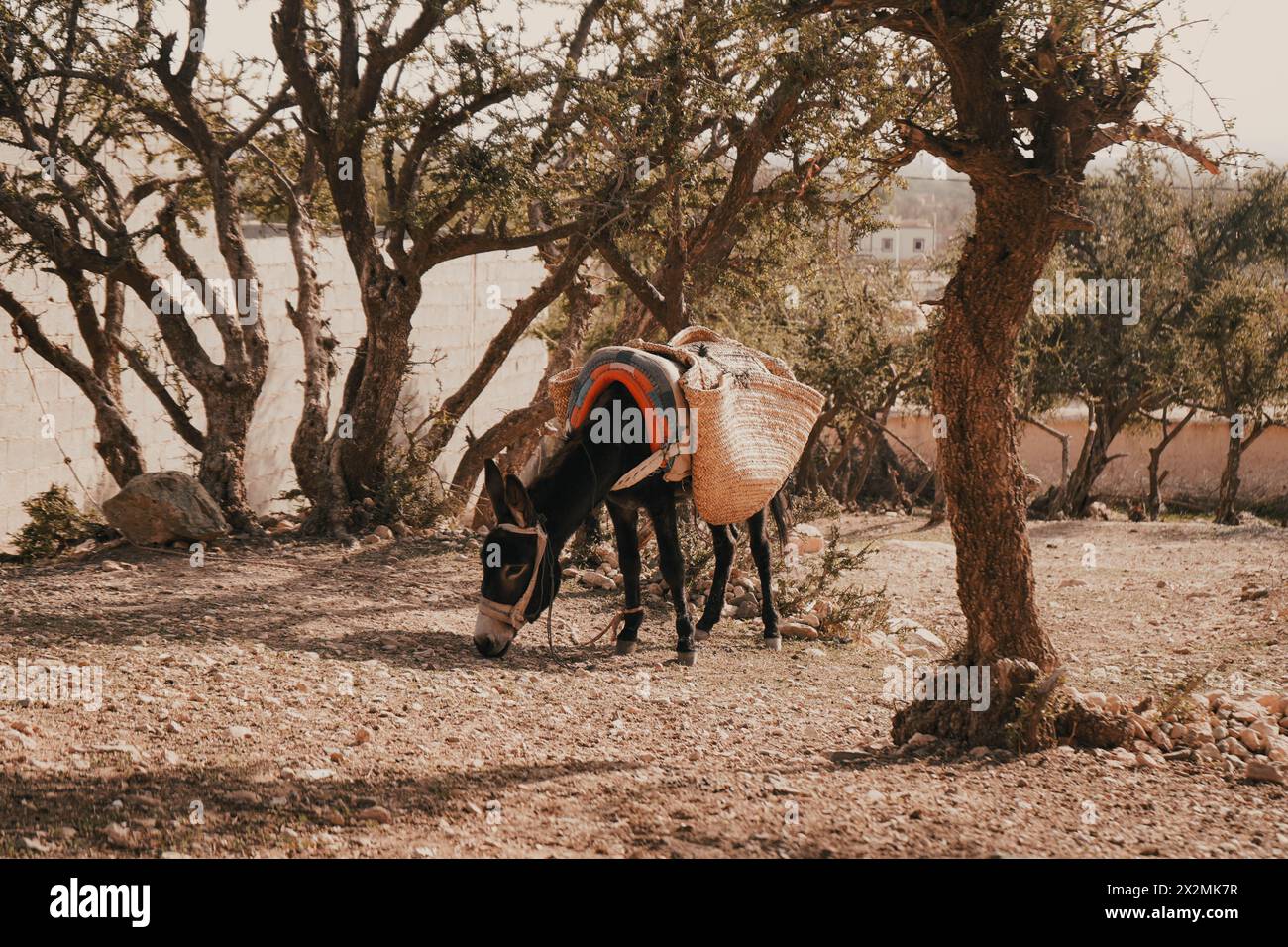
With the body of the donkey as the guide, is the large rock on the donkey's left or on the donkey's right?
on the donkey's right

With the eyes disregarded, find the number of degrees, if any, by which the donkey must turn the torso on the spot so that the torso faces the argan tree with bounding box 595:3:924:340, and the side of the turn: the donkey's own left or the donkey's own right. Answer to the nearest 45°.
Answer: approximately 135° to the donkey's own right

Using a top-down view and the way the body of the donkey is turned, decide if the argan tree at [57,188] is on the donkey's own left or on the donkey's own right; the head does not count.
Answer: on the donkey's own right

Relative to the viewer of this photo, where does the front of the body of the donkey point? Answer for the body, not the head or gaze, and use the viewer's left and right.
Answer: facing the viewer and to the left of the viewer

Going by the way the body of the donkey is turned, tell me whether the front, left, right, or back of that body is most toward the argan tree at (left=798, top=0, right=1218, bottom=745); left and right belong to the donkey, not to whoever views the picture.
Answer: left

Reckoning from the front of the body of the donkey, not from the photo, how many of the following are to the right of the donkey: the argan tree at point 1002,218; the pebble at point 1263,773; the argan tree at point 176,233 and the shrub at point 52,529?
2

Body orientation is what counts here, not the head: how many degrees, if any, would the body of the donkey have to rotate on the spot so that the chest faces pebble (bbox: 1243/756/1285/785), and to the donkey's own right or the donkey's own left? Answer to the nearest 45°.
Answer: approximately 90° to the donkey's own left

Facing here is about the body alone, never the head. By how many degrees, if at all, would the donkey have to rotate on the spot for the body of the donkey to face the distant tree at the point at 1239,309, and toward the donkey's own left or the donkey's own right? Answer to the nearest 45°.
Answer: approximately 180°

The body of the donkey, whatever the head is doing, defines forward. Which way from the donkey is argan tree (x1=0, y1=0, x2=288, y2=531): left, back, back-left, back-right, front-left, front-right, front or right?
right
